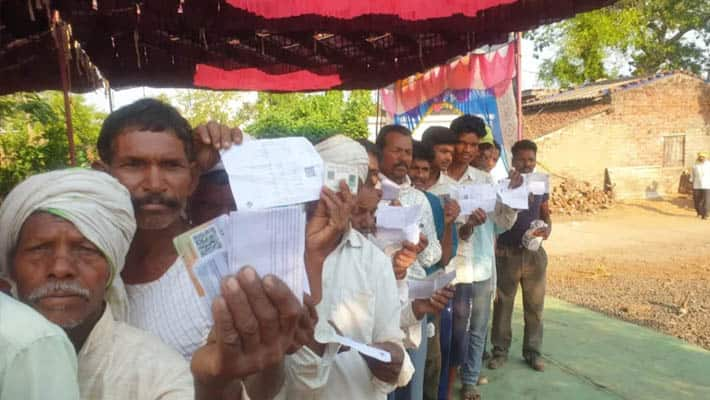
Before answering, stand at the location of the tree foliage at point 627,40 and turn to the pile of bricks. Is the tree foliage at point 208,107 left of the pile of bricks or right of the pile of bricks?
right

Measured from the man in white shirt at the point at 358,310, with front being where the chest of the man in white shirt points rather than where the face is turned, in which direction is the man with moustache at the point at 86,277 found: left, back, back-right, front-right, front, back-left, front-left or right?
front

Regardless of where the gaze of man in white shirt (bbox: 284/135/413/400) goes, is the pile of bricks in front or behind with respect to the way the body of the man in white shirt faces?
behind

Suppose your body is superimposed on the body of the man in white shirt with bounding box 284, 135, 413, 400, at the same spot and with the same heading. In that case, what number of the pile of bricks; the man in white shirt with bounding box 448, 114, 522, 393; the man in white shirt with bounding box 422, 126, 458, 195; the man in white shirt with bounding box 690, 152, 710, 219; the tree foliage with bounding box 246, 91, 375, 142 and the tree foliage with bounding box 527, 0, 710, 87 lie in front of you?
0

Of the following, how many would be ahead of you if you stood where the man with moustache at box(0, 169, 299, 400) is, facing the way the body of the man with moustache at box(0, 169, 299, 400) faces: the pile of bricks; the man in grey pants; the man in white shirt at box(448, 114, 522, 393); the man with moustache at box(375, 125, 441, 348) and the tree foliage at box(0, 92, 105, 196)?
0

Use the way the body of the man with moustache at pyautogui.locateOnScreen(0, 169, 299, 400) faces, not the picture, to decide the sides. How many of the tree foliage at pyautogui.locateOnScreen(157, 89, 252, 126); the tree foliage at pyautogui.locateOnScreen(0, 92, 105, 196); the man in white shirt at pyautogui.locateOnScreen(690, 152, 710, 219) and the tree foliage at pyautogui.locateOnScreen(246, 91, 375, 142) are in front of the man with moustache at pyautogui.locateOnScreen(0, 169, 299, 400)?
0

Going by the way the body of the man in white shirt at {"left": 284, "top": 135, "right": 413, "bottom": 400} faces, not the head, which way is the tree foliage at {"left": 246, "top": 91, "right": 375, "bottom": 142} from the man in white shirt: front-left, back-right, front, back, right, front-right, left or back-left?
back-right

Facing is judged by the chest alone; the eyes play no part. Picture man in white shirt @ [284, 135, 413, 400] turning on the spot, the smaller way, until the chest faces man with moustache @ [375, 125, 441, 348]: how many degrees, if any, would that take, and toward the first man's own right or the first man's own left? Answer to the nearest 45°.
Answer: approximately 135° to the first man's own right

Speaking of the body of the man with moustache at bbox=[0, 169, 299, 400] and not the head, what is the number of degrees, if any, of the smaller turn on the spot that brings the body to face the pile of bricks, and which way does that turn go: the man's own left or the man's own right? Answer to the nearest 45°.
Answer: approximately 135° to the man's own left

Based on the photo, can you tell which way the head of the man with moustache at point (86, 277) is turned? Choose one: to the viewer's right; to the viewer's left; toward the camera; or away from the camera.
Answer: toward the camera

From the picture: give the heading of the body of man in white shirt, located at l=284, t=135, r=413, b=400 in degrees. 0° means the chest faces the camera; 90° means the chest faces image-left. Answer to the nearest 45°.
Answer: approximately 45°

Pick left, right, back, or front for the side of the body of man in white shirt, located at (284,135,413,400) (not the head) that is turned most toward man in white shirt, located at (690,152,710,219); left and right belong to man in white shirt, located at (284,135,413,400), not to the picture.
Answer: back

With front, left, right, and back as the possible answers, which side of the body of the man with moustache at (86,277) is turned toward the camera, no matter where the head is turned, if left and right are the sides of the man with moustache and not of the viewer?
front

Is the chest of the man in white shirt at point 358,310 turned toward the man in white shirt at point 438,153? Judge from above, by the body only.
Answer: no

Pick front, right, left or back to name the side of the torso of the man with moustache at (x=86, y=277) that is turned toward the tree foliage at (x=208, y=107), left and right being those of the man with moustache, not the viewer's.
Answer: back

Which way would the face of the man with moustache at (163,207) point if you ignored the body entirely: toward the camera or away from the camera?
toward the camera

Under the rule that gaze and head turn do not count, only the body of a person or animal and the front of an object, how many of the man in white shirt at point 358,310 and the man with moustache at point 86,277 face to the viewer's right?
0
